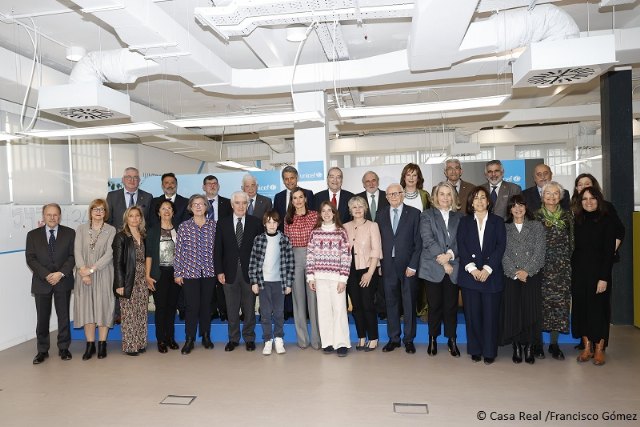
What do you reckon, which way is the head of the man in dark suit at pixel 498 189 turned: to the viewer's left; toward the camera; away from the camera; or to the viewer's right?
toward the camera

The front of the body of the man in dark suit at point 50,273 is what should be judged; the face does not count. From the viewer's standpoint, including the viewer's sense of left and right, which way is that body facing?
facing the viewer

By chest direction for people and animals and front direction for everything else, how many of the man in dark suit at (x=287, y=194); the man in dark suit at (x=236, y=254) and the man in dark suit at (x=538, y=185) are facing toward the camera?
3

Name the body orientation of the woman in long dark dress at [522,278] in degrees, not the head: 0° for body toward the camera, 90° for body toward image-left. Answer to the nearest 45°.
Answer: approximately 0°

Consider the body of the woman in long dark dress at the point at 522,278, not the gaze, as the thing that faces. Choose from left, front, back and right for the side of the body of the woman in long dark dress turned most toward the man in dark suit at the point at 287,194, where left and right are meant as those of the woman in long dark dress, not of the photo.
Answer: right

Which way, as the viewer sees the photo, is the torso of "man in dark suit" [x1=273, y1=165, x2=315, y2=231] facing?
toward the camera

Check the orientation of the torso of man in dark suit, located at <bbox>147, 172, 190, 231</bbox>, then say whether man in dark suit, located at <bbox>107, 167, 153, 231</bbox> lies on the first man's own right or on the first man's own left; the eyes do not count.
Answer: on the first man's own right

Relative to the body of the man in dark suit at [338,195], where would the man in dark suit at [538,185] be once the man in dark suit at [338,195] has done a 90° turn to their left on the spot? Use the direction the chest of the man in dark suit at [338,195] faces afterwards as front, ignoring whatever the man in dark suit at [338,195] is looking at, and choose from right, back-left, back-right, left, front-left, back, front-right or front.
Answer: front

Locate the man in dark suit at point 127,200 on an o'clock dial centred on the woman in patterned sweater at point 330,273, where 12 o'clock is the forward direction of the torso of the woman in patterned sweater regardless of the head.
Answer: The man in dark suit is roughly at 4 o'clock from the woman in patterned sweater.

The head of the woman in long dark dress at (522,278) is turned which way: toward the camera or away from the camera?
toward the camera

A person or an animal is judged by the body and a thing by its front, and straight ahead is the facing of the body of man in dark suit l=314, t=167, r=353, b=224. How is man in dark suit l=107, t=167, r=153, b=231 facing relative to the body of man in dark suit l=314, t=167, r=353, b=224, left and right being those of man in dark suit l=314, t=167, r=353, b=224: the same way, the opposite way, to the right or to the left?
the same way

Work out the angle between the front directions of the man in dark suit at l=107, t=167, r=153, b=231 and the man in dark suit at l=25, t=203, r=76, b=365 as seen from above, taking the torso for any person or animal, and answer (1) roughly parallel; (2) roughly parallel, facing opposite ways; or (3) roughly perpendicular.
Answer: roughly parallel

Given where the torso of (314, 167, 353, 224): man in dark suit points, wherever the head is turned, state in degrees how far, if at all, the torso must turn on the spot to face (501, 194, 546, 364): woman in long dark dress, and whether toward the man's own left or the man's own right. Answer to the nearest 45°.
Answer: approximately 45° to the man's own left

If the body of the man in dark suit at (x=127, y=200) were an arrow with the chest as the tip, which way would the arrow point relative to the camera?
toward the camera
